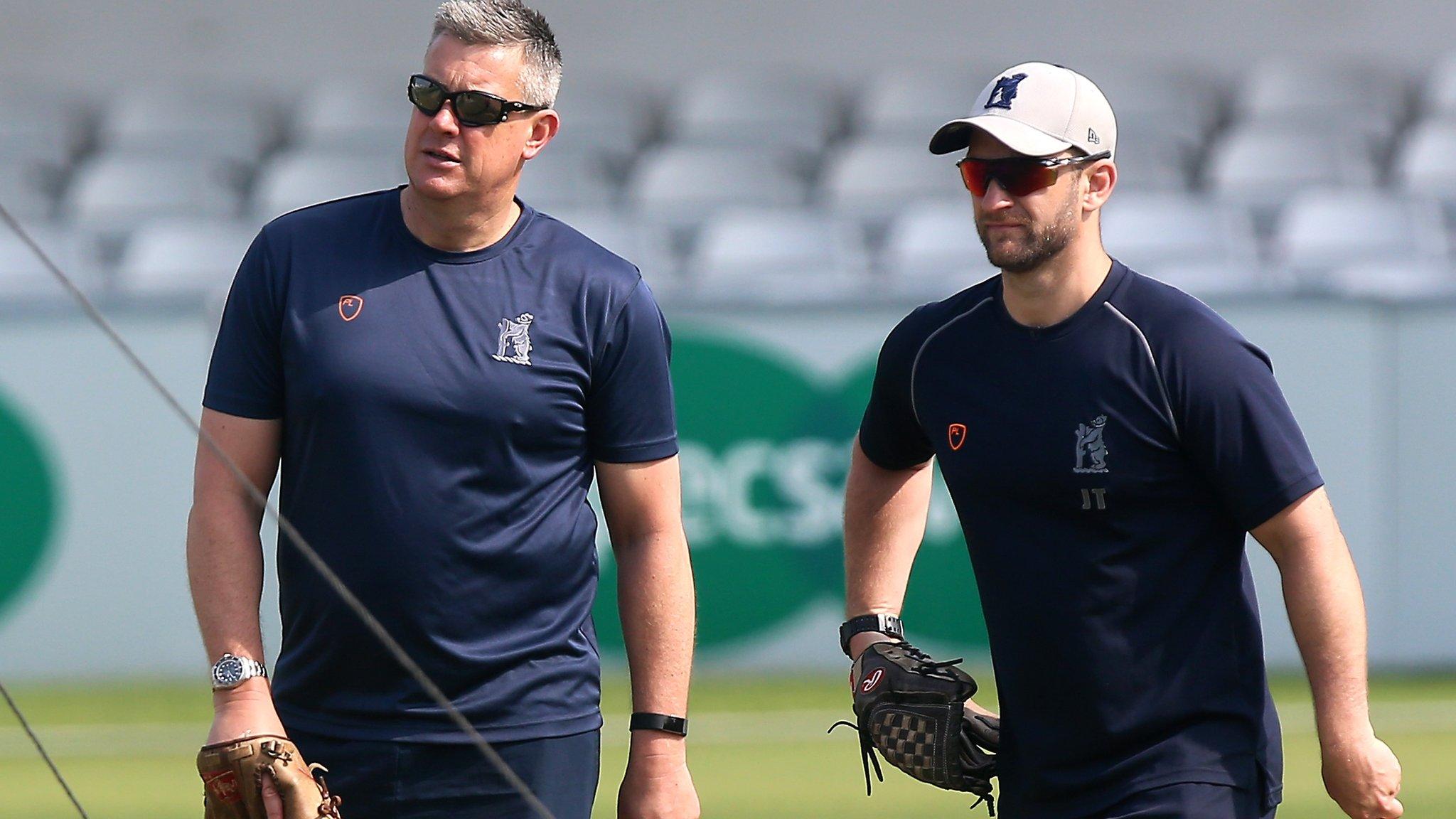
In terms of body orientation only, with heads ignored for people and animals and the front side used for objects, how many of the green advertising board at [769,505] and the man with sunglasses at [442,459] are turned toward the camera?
2

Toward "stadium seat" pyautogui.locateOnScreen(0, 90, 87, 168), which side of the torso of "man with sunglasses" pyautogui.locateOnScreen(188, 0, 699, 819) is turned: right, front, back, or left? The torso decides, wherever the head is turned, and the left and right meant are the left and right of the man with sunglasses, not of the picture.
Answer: back

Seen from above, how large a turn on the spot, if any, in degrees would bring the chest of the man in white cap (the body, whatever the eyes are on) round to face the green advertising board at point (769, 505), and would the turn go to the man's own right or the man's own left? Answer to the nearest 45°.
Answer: approximately 135° to the man's own right

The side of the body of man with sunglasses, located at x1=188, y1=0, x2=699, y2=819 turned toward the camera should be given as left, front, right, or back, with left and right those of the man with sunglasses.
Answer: front

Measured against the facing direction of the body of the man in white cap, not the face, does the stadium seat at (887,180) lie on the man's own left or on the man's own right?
on the man's own right

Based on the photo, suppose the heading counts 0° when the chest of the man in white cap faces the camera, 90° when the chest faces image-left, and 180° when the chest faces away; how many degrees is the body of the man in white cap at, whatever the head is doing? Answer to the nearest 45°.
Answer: approximately 45°

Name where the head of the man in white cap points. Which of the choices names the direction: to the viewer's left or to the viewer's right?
to the viewer's left

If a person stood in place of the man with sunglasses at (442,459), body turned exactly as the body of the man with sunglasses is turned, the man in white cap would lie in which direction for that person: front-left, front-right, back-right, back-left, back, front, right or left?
left

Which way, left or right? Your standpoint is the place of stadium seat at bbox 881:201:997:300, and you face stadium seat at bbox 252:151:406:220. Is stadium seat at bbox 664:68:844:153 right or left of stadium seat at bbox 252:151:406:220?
right

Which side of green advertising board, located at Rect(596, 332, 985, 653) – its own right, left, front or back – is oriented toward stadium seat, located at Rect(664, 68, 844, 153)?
back

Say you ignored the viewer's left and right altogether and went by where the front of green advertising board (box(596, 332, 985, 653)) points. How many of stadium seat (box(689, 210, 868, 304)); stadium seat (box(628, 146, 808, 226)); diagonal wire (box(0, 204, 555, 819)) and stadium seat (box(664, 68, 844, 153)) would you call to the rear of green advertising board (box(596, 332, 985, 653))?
3

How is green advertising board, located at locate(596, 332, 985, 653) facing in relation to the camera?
toward the camera
